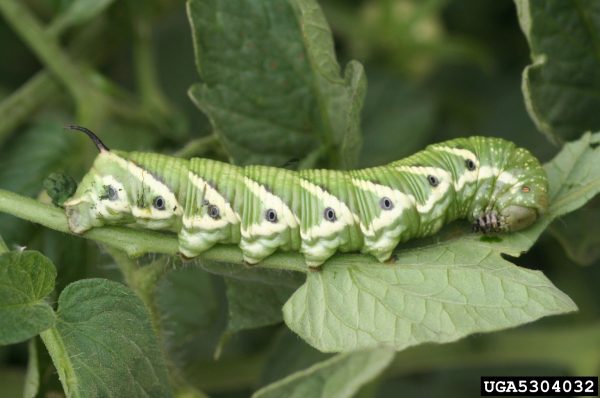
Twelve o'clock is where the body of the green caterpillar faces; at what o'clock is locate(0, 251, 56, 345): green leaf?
The green leaf is roughly at 5 o'clock from the green caterpillar.

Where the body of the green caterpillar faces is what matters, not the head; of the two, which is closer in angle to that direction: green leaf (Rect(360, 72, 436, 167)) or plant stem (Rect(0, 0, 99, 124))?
the green leaf

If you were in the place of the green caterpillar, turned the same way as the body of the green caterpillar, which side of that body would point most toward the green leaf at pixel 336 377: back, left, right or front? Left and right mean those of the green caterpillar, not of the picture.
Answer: right

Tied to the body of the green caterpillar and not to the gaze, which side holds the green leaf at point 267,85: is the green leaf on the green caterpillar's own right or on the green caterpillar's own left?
on the green caterpillar's own left

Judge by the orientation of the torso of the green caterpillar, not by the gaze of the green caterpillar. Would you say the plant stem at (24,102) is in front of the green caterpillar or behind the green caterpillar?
behind

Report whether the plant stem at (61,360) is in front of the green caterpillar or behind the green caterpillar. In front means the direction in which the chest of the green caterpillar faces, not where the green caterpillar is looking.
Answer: behind

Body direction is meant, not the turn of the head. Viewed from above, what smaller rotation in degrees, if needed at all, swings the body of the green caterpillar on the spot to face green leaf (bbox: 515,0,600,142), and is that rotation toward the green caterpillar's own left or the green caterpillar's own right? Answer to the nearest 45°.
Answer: approximately 45° to the green caterpillar's own left

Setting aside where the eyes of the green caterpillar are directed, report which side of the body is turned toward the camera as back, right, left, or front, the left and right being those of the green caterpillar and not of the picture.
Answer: right
